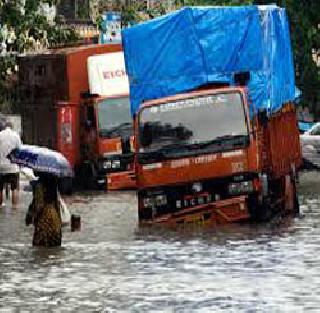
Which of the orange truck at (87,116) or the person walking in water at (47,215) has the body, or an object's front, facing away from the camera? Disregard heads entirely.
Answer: the person walking in water

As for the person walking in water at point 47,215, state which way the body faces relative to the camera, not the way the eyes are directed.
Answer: away from the camera

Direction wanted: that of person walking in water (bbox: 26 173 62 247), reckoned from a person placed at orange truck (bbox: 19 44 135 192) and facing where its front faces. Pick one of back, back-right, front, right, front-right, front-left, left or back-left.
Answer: front-right

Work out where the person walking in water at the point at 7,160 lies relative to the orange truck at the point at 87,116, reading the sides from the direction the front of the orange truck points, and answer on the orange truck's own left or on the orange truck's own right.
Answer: on the orange truck's own right
